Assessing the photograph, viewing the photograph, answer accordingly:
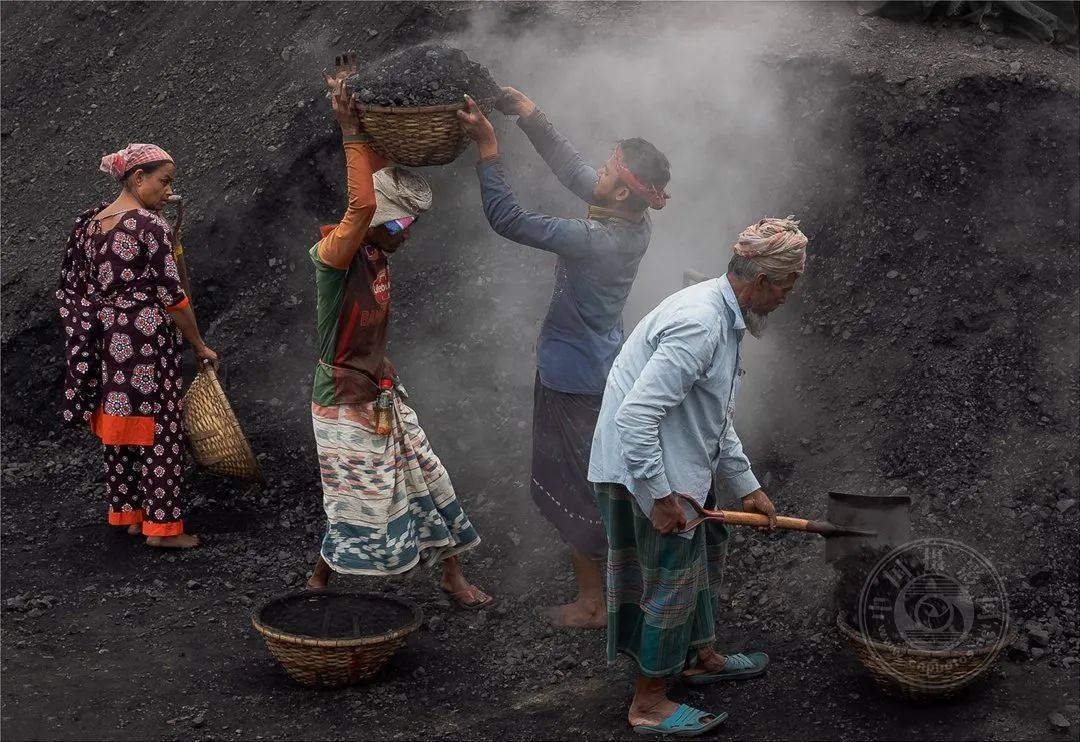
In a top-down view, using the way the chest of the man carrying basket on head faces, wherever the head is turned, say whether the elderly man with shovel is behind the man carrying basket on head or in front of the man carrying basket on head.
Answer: in front

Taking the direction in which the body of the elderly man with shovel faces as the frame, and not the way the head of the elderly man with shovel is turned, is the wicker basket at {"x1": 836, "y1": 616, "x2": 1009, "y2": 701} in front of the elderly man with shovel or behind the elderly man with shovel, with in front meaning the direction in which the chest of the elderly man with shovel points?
in front

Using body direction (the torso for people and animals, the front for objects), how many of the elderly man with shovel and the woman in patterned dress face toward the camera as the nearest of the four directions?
0

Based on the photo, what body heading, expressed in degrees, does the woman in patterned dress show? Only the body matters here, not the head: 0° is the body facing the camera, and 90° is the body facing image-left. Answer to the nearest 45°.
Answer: approximately 225°

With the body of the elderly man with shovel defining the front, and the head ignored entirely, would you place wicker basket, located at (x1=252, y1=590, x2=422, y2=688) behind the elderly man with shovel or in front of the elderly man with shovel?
behind

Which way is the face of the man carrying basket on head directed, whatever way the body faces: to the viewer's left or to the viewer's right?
to the viewer's right

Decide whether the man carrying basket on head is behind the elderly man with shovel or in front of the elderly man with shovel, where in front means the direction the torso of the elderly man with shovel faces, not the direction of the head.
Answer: behind

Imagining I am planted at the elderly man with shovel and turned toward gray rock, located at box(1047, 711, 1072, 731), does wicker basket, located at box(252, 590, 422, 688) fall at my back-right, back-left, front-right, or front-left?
back-left

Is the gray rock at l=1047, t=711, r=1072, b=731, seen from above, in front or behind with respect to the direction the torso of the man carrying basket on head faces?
in front

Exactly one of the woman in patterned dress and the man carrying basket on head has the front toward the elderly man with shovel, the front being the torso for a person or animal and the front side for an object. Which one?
the man carrying basket on head

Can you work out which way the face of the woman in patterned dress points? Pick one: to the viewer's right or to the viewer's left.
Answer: to the viewer's right

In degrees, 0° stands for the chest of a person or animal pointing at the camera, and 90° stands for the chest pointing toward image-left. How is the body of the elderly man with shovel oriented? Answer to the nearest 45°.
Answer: approximately 270°

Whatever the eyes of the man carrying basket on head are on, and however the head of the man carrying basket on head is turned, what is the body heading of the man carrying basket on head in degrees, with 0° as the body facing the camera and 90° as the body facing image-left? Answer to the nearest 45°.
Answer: approximately 315°

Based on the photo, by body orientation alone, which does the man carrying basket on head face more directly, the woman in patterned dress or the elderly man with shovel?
the elderly man with shovel

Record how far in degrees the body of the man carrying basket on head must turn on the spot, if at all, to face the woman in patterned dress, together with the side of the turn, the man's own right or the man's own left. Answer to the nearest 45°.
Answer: approximately 180°

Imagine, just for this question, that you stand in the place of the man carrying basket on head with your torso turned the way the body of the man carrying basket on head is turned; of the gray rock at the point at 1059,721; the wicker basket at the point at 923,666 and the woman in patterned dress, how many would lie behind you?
1

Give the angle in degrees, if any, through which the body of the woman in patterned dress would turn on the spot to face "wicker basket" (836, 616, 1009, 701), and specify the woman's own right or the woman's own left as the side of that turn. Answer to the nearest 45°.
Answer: approximately 90° to the woman's own right
